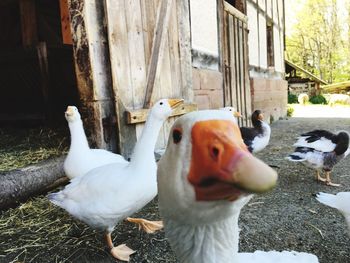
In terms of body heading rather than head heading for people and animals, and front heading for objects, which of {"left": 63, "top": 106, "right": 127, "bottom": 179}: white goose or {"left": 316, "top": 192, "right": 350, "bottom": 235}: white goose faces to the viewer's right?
{"left": 316, "top": 192, "right": 350, "bottom": 235}: white goose

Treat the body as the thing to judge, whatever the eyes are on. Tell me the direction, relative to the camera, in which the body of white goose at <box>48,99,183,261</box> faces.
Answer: to the viewer's right

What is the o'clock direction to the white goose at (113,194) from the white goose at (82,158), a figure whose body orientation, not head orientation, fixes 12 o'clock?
the white goose at (113,194) is roughly at 10 o'clock from the white goose at (82,158).

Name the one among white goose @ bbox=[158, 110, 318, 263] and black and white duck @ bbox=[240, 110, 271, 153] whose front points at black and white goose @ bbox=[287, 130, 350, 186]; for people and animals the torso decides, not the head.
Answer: black and white duck @ bbox=[240, 110, 271, 153]

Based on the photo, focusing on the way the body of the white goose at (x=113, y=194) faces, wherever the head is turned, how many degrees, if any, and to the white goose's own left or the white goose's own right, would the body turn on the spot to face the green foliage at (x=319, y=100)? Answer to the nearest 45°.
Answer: approximately 45° to the white goose's own left

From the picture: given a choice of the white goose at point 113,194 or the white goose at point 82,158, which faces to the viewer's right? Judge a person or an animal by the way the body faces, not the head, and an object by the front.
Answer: the white goose at point 113,194

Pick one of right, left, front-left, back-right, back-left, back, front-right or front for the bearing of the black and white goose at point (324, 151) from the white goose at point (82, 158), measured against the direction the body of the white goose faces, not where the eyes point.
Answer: back-left

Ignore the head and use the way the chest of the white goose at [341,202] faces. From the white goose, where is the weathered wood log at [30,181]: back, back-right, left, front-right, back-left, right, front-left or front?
back

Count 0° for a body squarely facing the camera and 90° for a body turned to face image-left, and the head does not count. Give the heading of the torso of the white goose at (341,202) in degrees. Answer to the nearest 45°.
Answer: approximately 270°
